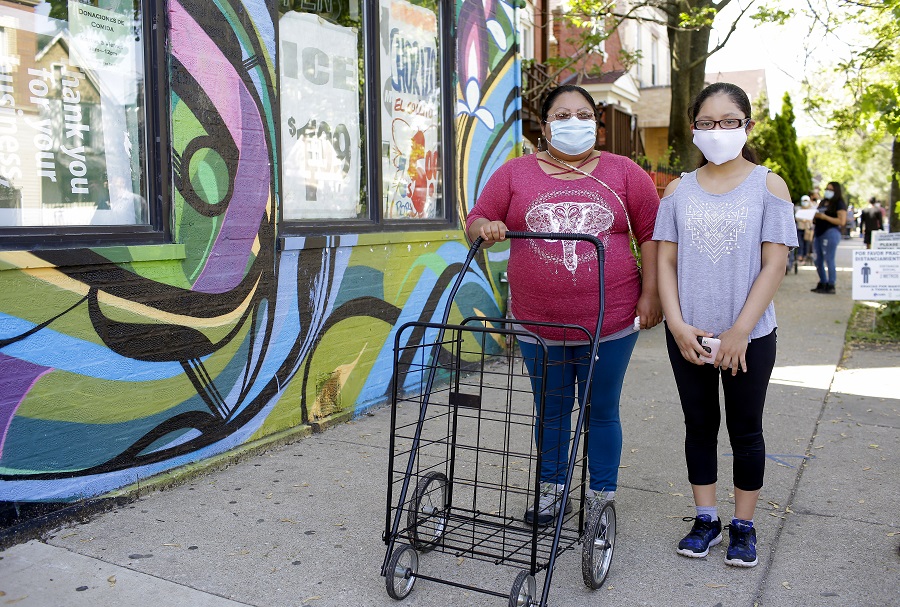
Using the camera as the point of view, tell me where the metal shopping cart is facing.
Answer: facing the viewer and to the left of the viewer

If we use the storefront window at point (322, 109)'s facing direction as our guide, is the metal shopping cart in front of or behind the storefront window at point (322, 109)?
in front

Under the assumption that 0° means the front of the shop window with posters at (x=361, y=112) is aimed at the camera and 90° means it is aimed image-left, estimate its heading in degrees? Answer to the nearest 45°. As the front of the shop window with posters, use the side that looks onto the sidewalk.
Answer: approximately 315°

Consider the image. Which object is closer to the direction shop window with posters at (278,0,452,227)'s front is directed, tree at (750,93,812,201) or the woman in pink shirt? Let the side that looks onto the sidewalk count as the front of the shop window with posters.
the woman in pink shirt

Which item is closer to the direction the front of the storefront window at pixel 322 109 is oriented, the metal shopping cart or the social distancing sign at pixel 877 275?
the metal shopping cart

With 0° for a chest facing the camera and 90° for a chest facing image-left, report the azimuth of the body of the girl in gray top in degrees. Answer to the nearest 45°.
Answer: approximately 0°

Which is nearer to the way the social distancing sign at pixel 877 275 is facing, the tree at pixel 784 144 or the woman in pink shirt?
the woman in pink shirt

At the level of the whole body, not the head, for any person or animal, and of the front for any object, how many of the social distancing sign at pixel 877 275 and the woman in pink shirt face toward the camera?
2

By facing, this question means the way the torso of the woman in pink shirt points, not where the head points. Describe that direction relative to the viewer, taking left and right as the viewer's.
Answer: facing the viewer

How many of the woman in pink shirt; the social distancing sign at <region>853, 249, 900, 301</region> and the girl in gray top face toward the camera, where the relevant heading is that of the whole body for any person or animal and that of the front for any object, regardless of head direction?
3

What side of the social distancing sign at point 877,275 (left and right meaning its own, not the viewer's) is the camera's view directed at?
front

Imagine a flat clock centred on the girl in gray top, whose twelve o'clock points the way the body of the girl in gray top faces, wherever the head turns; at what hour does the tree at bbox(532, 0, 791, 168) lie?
The tree is roughly at 6 o'clock from the girl in gray top.

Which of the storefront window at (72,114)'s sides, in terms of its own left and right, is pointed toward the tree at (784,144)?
left
